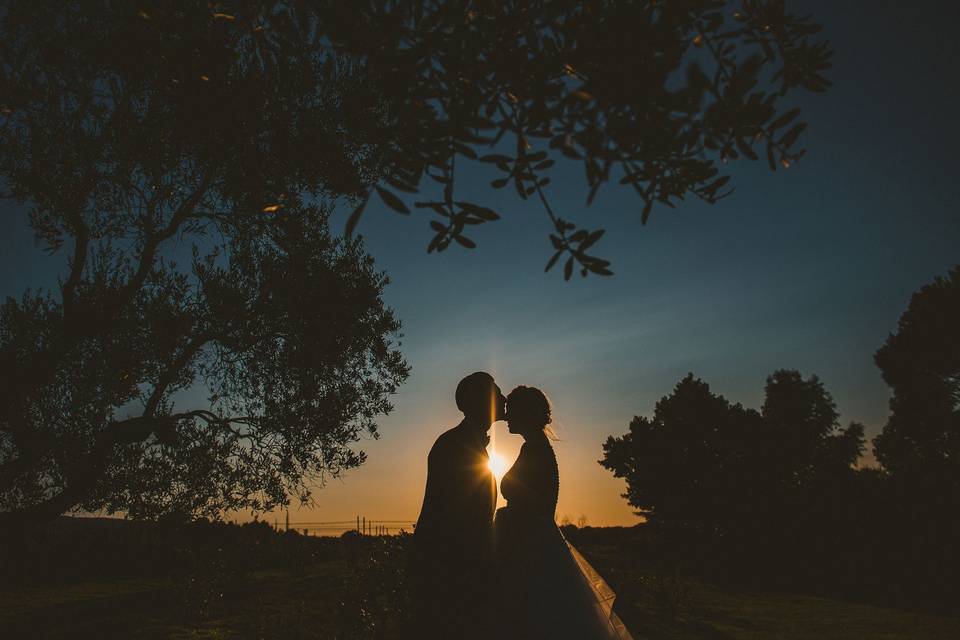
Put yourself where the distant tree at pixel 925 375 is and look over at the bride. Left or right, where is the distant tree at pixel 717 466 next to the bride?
right

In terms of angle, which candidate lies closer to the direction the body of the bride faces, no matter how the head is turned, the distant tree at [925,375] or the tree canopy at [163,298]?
the tree canopy

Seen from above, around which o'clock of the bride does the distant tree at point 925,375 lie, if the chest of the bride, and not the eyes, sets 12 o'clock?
The distant tree is roughly at 4 o'clock from the bride.

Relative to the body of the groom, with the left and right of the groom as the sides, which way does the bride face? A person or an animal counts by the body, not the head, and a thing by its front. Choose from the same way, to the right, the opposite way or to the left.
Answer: the opposite way

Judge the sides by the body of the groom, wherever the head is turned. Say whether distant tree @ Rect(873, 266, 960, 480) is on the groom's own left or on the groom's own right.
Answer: on the groom's own left

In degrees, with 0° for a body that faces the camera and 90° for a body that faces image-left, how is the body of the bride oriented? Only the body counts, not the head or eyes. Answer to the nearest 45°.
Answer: approximately 90°

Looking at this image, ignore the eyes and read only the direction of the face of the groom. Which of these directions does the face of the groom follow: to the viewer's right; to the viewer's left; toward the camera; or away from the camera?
to the viewer's right

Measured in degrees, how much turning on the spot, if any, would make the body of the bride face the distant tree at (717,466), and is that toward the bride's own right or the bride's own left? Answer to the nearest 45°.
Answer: approximately 90° to the bride's own right

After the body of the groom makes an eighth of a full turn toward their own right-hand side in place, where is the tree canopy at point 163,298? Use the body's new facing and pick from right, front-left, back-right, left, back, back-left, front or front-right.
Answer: back

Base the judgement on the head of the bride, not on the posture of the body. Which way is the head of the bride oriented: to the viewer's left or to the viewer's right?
to the viewer's left

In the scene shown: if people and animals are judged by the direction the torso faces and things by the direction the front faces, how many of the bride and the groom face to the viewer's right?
1

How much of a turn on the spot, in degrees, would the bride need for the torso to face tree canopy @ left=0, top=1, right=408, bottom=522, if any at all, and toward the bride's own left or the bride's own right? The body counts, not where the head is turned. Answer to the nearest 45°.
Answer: approximately 45° to the bride's own right

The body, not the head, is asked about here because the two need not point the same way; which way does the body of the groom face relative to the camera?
to the viewer's right
